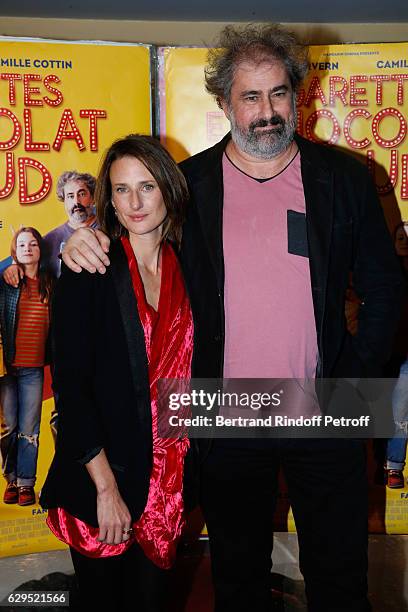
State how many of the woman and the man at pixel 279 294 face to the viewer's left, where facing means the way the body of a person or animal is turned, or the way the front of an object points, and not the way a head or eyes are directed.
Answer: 0

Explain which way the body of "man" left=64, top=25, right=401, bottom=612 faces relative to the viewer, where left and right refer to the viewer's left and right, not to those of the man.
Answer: facing the viewer

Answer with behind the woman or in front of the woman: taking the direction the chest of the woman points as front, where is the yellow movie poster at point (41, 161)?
behind

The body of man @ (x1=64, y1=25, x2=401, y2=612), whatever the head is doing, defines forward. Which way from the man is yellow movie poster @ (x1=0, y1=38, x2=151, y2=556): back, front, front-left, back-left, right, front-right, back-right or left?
back-right

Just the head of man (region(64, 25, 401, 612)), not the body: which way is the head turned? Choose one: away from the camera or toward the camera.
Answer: toward the camera

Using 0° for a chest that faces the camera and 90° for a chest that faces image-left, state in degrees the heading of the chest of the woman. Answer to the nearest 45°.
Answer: approximately 315°

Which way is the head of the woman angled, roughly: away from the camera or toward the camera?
toward the camera
